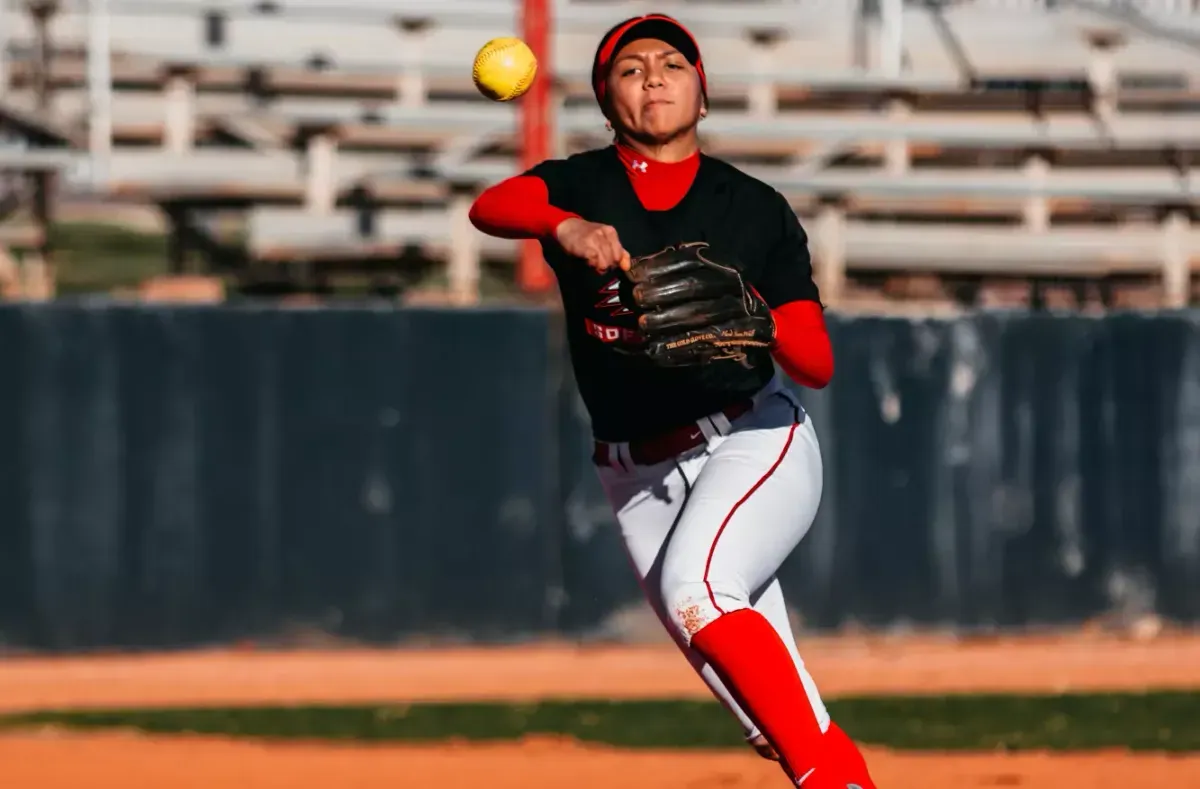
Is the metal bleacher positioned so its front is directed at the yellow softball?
yes

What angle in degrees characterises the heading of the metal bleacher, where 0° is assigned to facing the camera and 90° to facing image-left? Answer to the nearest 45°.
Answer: approximately 0°

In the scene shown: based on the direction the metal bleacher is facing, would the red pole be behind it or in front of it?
in front
